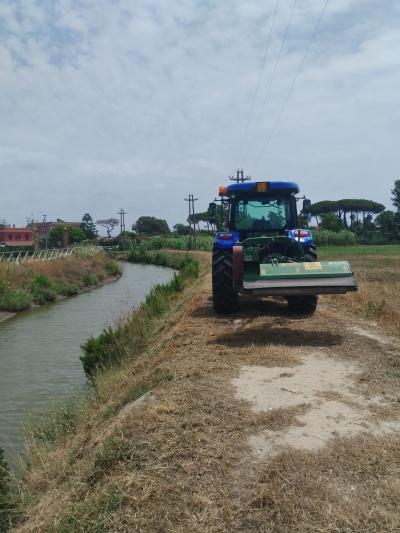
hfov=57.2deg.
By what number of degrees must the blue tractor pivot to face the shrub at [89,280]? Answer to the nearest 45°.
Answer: approximately 45° to its left

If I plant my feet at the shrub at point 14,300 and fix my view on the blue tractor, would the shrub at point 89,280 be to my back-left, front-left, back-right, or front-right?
back-left

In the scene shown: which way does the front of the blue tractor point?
away from the camera
